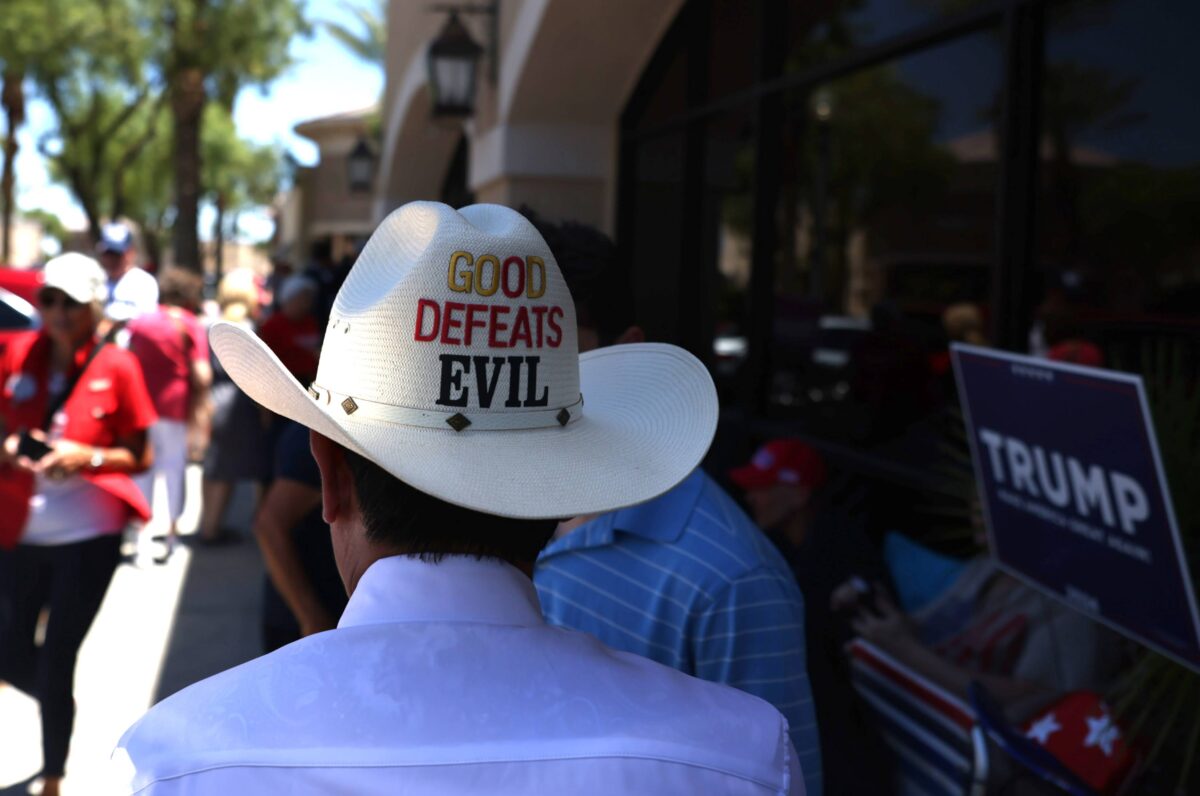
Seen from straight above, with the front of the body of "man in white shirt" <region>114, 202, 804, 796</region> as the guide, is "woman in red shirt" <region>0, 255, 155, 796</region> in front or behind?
in front

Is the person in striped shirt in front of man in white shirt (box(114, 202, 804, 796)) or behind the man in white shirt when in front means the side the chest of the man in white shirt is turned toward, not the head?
in front

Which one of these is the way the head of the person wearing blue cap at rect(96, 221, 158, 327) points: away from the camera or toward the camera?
toward the camera

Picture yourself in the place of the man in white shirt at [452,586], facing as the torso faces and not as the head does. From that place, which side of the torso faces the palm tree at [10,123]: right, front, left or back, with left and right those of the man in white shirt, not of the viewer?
front

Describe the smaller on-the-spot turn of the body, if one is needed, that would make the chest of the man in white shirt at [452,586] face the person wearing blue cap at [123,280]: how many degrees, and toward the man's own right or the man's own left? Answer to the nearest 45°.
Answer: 0° — they already face them

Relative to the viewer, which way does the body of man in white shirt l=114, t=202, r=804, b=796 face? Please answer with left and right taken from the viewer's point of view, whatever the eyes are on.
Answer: facing away from the viewer

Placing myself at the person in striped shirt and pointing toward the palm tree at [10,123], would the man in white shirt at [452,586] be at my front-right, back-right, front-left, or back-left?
back-left

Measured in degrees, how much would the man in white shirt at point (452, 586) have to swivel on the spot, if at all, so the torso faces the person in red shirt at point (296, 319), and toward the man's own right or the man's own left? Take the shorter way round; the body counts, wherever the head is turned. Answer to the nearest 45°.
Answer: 0° — they already face them

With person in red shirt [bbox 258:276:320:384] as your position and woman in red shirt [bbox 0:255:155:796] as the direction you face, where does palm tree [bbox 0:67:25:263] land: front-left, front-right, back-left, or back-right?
back-right
